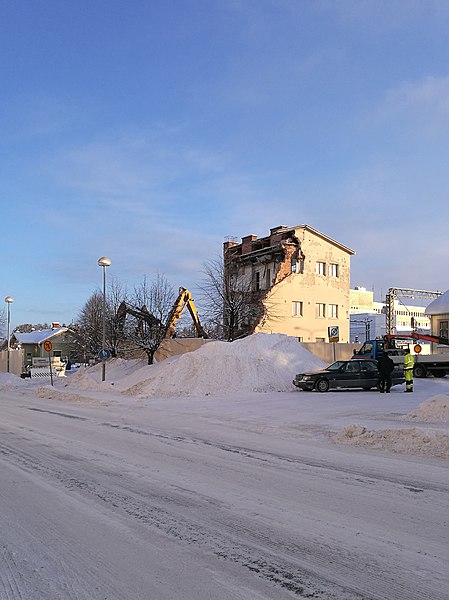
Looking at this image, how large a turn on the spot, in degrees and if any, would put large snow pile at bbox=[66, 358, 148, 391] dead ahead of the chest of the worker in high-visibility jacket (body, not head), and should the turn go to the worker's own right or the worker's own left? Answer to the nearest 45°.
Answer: approximately 45° to the worker's own right

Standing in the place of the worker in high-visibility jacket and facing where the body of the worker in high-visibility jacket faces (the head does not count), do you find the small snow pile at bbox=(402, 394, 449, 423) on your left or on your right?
on your left

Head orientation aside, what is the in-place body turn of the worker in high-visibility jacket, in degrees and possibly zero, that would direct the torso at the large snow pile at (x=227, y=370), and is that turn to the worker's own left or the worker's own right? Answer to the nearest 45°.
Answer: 0° — they already face it

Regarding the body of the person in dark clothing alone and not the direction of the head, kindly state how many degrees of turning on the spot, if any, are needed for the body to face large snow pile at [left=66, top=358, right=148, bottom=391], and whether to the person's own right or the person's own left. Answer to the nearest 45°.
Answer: approximately 45° to the person's own left

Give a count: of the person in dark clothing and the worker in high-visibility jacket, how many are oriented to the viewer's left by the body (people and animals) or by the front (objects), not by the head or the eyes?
1

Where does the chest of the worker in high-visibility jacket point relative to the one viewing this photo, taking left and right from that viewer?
facing to the left of the viewer

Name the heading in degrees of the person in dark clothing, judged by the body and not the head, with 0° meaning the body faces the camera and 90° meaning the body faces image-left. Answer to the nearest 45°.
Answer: approximately 180°

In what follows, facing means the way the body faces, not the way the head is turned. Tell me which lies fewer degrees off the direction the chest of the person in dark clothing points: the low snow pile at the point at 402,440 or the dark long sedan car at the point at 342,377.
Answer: the dark long sedan car

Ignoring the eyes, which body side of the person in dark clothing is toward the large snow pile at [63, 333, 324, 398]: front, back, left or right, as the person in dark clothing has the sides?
left

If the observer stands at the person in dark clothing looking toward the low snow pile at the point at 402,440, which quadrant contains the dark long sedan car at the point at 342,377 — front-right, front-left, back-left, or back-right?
back-right

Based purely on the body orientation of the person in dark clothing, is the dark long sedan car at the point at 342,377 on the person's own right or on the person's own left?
on the person's own left

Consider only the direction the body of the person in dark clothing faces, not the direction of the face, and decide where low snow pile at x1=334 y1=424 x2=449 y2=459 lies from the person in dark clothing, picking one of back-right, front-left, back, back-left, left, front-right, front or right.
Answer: back
